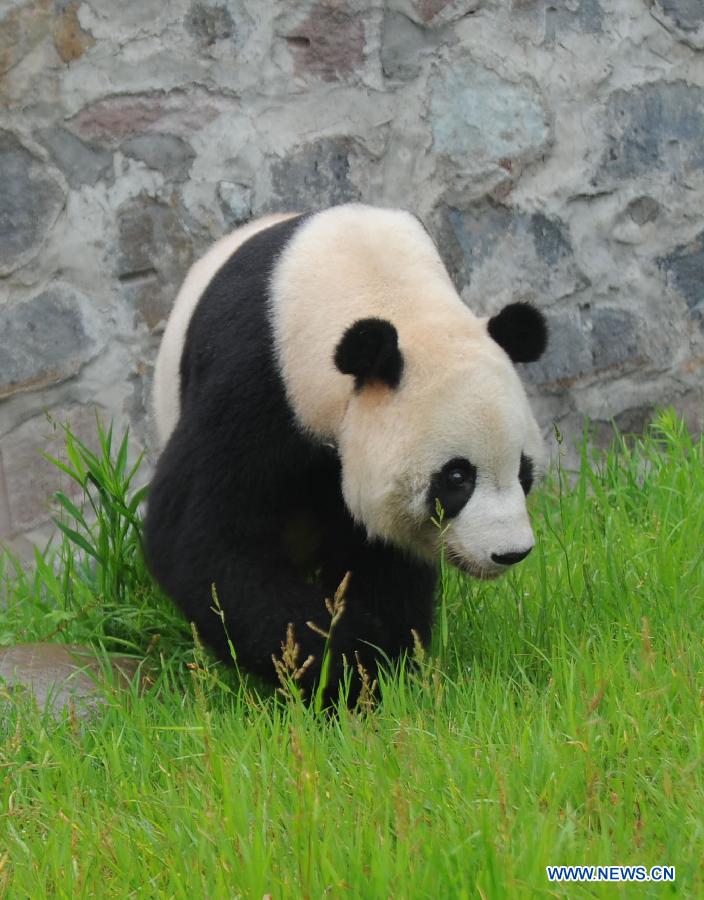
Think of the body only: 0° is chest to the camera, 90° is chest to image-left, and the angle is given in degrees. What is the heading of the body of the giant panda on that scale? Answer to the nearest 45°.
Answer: approximately 315°

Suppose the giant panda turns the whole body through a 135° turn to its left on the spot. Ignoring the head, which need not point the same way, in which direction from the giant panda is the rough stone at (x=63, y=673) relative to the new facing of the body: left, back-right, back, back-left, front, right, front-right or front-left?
left
